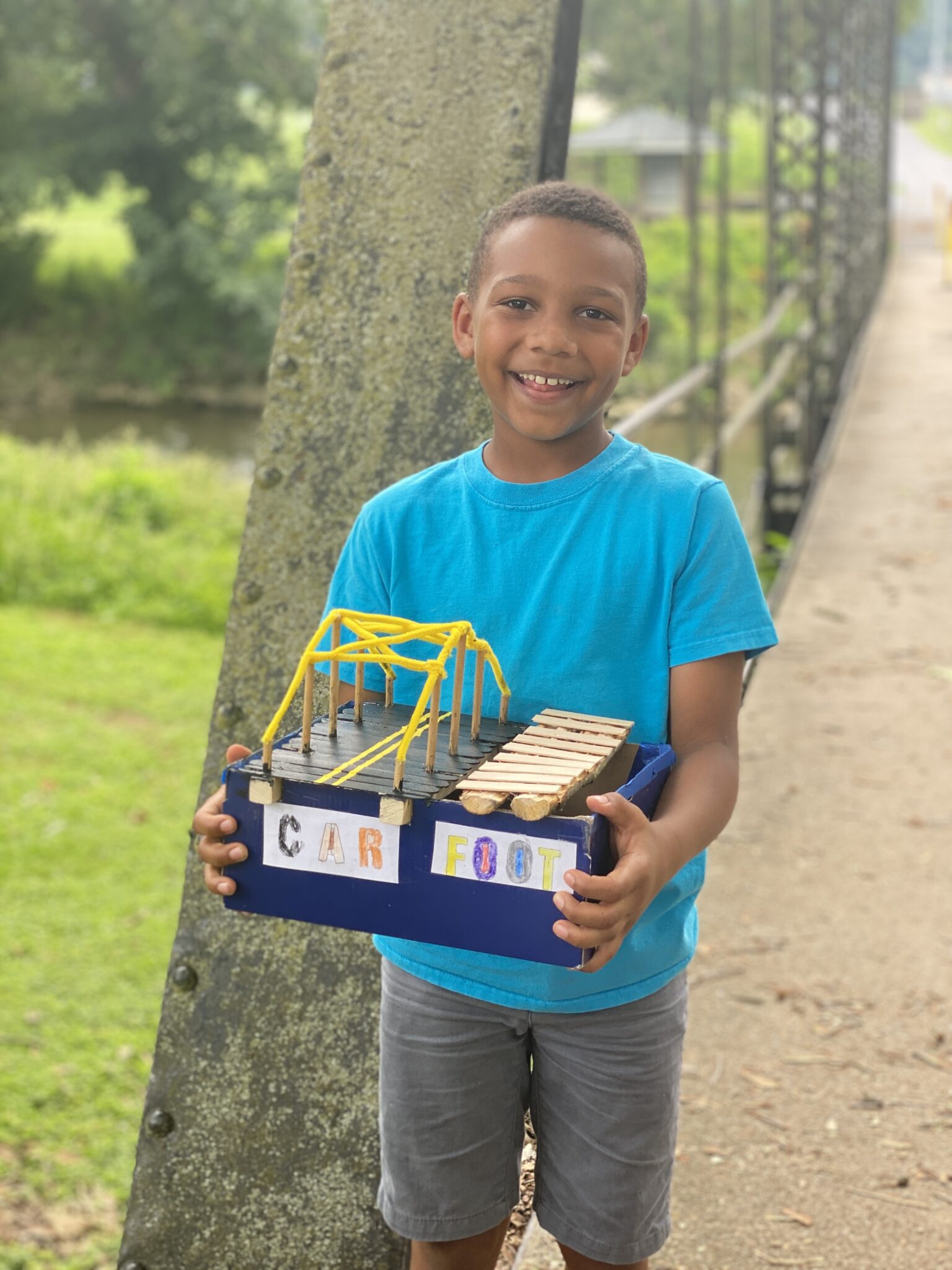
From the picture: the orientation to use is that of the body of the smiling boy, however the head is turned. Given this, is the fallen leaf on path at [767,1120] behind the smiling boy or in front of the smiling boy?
behind

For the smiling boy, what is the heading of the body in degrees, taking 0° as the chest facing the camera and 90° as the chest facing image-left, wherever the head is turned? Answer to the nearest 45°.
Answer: approximately 0°

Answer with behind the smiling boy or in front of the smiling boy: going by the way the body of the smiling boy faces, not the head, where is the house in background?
behind
